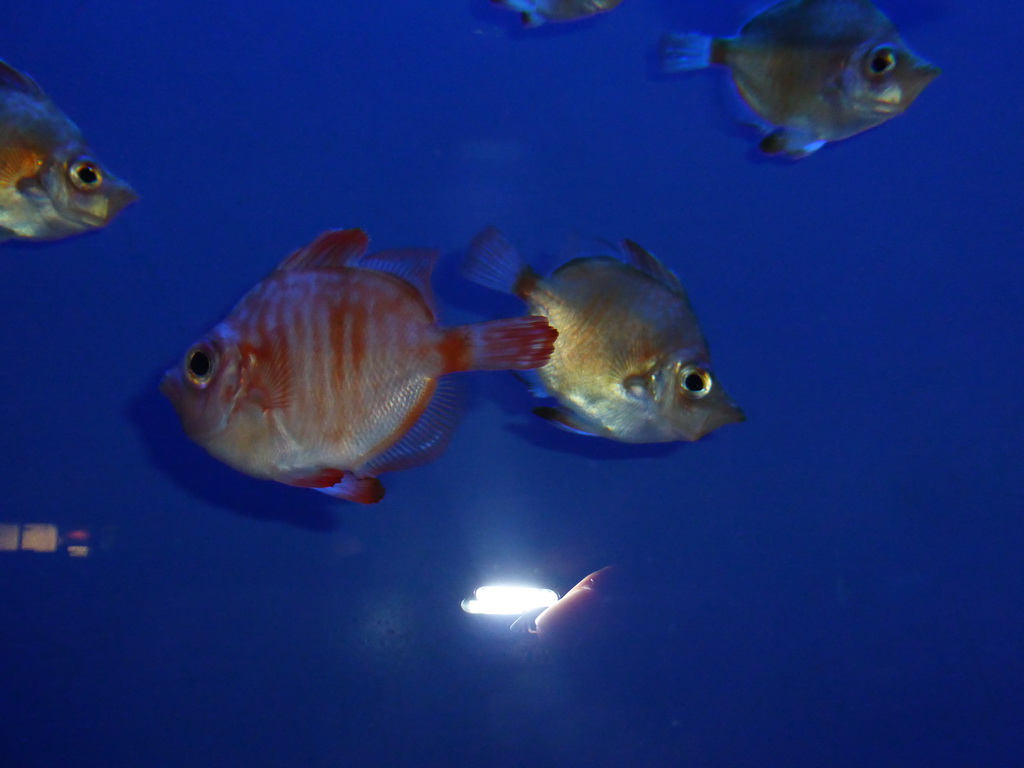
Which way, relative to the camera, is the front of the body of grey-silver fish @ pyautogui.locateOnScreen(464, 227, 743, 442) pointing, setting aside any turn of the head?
to the viewer's right

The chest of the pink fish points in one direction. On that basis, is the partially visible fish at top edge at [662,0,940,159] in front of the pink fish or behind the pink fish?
behind

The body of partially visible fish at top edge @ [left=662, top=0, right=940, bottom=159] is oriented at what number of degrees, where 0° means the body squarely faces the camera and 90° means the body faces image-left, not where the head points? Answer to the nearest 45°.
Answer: approximately 270°

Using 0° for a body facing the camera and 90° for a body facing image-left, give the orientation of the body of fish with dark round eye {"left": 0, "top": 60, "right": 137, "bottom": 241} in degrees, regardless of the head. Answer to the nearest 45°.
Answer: approximately 270°

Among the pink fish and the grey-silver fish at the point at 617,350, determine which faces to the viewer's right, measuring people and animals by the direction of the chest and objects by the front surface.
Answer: the grey-silver fish

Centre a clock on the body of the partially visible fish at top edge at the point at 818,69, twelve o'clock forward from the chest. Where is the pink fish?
The pink fish is roughly at 5 o'clock from the partially visible fish at top edge.

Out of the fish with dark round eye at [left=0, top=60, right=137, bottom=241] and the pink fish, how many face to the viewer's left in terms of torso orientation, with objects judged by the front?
1

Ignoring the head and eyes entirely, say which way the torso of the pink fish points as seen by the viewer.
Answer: to the viewer's left

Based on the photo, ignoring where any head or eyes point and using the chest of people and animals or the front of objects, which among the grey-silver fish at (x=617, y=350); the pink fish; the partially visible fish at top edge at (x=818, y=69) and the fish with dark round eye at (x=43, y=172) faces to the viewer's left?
the pink fish

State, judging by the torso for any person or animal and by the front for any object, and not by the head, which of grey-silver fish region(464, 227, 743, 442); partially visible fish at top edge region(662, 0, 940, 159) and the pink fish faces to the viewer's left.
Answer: the pink fish
